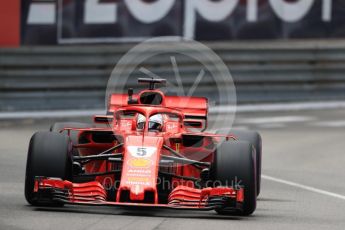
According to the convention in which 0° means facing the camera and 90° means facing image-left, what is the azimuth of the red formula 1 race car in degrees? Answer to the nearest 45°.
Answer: approximately 0°
